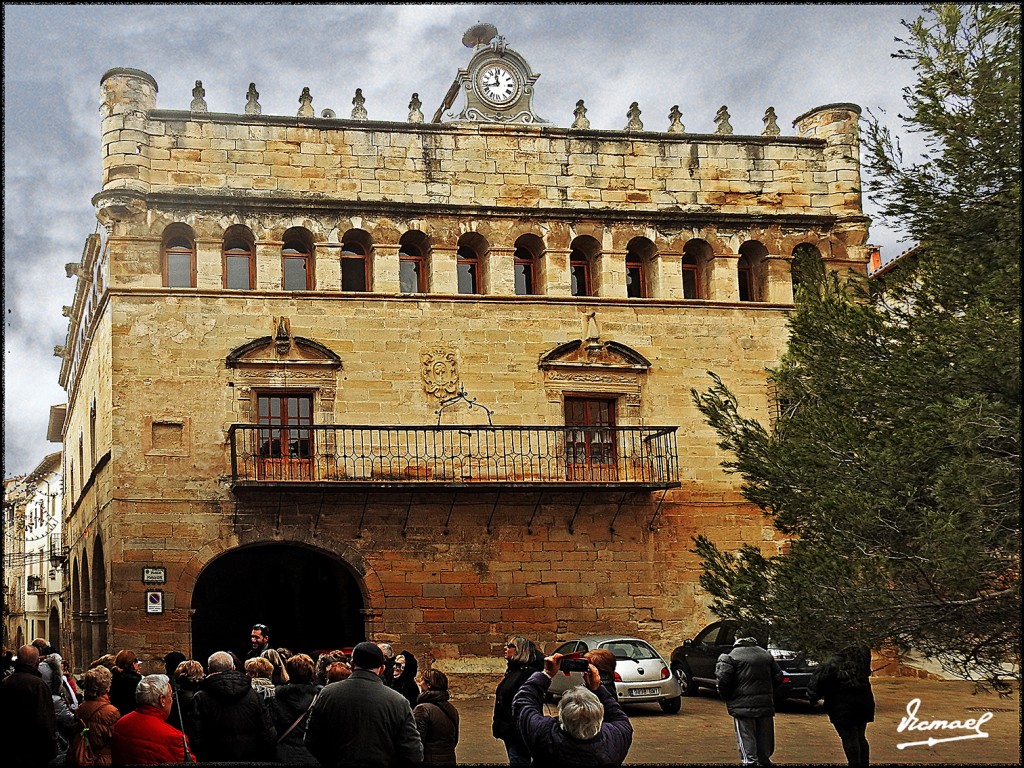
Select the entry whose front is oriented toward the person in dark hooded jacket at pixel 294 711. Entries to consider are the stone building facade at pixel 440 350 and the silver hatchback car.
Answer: the stone building facade

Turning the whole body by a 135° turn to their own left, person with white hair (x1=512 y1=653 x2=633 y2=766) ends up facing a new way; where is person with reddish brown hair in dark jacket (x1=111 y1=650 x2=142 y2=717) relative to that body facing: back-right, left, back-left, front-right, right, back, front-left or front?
right

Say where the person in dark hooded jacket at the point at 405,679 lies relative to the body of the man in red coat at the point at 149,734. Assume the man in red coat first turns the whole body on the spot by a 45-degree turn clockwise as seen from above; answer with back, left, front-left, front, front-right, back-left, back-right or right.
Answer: front-left

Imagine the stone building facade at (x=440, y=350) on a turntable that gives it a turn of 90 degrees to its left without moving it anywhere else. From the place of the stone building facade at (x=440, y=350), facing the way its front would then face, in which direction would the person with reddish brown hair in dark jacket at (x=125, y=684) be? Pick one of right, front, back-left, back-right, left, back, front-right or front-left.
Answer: right

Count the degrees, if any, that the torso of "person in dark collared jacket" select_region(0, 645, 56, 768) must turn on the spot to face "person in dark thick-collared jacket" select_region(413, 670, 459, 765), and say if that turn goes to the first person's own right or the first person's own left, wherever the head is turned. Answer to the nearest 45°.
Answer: approximately 90° to the first person's own right

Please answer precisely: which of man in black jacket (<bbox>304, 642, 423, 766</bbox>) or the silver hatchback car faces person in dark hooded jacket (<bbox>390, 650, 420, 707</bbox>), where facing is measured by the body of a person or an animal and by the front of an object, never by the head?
the man in black jacket

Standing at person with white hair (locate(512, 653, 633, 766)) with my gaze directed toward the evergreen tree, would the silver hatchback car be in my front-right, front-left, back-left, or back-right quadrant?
front-left

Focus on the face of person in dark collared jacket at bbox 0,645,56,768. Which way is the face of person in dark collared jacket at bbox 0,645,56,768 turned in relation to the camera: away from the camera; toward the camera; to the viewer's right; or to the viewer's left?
away from the camera

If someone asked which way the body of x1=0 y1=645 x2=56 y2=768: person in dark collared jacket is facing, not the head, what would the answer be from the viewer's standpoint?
away from the camera

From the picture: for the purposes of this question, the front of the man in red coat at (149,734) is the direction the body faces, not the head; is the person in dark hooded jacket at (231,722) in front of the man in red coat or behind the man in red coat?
in front

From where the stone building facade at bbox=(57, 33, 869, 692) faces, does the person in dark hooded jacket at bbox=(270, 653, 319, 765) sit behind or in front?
in front

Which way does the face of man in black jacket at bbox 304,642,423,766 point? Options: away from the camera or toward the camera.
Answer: away from the camera

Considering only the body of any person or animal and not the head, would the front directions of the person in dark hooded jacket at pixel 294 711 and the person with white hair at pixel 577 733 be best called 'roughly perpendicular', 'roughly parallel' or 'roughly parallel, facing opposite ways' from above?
roughly parallel

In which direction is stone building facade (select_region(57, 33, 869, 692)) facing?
toward the camera

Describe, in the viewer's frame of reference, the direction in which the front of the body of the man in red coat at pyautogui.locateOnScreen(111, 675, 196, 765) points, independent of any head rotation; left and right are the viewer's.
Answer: facing away from the viewer and to the right of the viewer

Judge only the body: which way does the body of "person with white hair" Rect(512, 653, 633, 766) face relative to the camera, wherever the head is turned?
away from the camera

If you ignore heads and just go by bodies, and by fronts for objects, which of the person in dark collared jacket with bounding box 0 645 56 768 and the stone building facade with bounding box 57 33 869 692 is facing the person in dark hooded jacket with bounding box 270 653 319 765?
the stone building facade

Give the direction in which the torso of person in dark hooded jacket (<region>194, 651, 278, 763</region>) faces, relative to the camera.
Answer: away from the camera

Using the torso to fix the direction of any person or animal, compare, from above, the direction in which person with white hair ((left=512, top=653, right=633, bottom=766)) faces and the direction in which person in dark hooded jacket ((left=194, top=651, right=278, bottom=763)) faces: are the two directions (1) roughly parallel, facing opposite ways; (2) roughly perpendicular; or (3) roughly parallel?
roughly parallel

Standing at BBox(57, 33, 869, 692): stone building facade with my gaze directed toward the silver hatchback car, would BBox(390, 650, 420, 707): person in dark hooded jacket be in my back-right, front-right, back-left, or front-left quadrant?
front-right

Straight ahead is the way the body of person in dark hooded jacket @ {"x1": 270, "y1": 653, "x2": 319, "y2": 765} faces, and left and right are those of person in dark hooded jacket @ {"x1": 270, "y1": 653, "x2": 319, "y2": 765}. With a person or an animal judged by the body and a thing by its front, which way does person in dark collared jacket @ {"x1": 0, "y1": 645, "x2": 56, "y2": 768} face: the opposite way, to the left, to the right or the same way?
the same way
